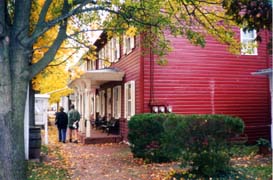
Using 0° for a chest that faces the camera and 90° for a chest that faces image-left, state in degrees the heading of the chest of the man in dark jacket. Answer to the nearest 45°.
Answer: approximately 180°
